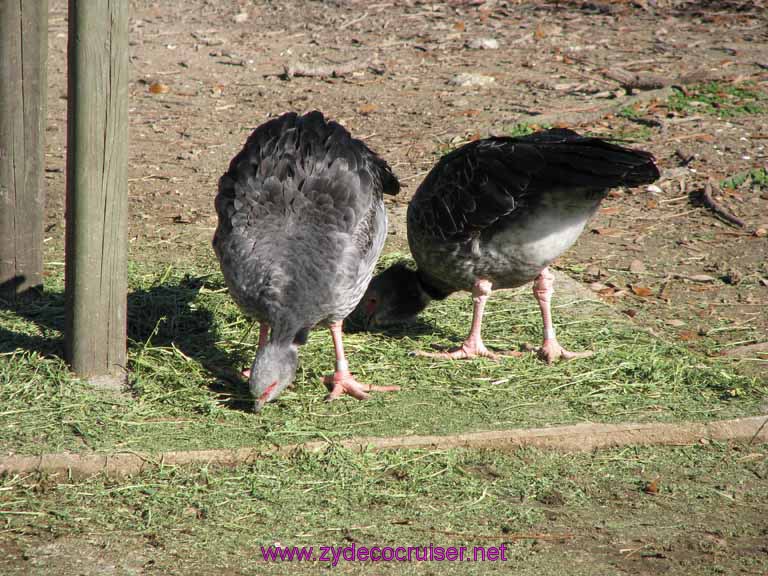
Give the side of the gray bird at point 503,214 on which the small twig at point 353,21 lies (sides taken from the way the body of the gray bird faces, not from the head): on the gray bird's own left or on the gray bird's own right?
on the gray bird's own right

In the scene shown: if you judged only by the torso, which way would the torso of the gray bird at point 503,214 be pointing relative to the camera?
to the viewer's left

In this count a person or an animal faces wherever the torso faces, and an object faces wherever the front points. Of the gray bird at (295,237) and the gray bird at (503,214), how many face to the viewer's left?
1

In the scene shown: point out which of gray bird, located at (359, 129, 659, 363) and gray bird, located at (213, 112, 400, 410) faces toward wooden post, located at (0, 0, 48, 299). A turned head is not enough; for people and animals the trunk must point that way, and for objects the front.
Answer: gray bird, located at (359, 129, 659, 363)

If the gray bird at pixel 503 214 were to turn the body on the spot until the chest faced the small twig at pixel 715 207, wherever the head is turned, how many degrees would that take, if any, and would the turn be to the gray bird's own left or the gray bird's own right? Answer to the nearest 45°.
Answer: approximately 135° to the gray bird's own right

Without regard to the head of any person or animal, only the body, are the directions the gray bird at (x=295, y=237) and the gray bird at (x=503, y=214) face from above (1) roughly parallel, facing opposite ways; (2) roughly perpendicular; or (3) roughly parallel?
roughly perpendicular

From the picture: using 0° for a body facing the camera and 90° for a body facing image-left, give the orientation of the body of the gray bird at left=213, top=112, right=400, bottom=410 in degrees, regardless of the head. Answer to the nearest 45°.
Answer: approximately 0°

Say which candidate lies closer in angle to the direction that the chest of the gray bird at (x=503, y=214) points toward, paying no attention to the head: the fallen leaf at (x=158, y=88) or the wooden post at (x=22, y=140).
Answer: the wooden post

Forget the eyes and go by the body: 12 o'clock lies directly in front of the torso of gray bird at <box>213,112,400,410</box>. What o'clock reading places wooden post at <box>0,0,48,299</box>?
The wooden post is roughly at 4 o'clock from the gray bird.

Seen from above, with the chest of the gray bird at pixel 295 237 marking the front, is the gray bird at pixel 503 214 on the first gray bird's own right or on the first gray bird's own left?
on the first gray bird's own left

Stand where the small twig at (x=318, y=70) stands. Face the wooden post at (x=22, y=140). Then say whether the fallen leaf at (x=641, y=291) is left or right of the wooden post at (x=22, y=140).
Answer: left
